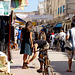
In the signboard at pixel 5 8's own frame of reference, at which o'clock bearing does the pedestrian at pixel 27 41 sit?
The pedestrian is roughly at 7 o'clock from the signboard.

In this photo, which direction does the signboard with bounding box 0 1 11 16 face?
toward the camera

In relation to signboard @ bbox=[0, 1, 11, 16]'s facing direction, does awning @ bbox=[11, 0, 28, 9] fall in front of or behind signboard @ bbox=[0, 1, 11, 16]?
behind
